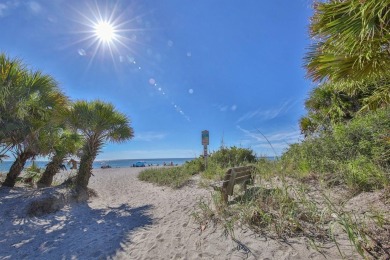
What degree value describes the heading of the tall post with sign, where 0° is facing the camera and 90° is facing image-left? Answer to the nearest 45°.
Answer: approximately 0°

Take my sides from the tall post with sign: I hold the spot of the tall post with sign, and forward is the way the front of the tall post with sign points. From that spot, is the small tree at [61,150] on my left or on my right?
on my right

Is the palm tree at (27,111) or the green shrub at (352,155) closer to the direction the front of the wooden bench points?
the palm tree

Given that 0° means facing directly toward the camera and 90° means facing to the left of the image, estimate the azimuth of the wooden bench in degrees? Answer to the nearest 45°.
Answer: approximately 135°

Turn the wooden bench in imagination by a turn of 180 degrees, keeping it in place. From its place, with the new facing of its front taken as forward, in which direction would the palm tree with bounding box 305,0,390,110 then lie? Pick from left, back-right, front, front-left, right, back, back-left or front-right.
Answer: front

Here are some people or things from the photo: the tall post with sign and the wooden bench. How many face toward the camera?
1

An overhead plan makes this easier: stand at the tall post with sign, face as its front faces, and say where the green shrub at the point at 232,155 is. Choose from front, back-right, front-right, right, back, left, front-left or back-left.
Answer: back-left

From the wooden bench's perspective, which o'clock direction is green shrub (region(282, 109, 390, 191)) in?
The green shrub is roughly at 4 o'clock from the wooden bench.
